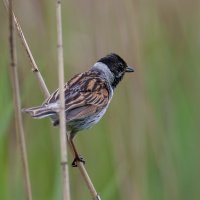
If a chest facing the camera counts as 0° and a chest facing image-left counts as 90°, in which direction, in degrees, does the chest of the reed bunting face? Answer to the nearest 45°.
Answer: approximately 270°
